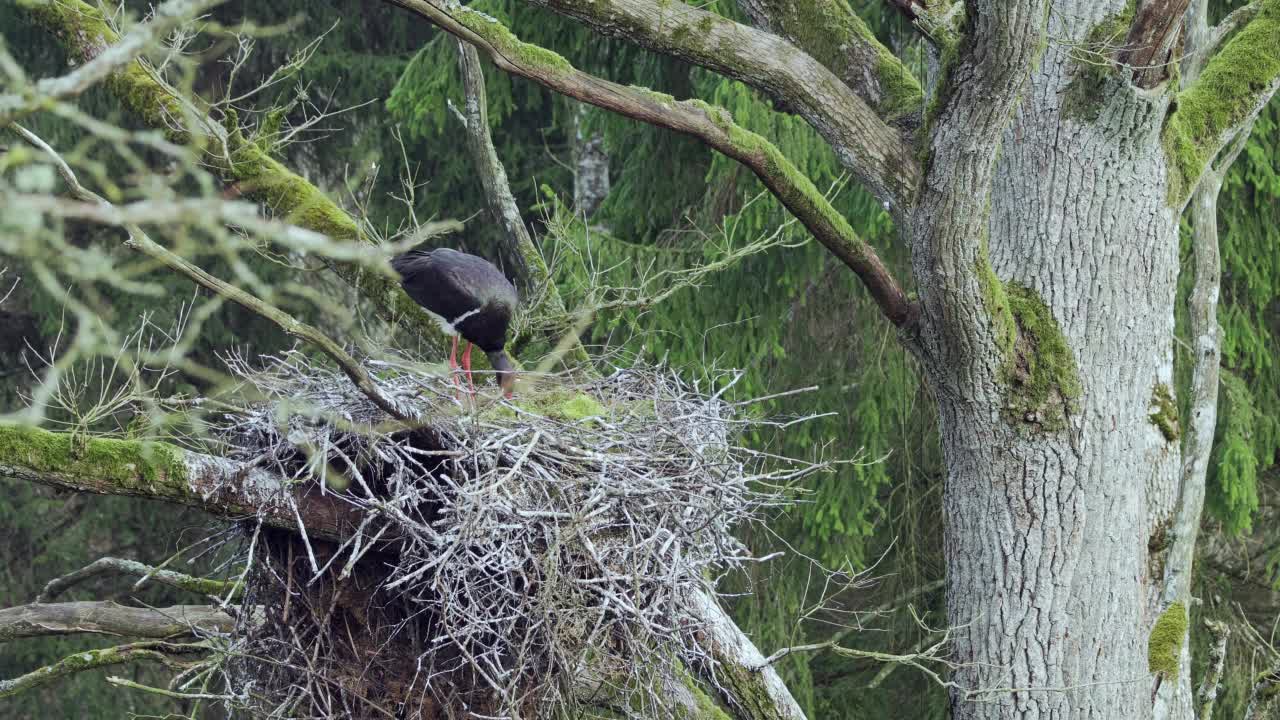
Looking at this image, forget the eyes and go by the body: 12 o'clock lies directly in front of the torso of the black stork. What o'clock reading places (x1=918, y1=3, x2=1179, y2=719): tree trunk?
The tree trunk is roughly at 1 o'clock from the black stork.

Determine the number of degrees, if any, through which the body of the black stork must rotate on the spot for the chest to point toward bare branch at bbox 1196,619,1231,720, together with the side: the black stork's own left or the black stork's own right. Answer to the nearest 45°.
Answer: approximately 45° to the black stork's own right

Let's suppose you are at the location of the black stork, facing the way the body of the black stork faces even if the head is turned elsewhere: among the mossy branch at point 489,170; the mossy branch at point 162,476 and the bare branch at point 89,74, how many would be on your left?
1

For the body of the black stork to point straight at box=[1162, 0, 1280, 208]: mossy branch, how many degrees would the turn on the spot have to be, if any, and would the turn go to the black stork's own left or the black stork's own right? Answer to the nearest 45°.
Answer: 0° — it already faces it

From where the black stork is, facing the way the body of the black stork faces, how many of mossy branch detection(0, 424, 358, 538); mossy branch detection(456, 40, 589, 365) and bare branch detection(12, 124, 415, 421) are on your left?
1

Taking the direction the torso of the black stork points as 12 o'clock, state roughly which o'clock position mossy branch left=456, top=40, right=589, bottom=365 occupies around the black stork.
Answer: The mossy branch is roughly at 9 o'clock from the black stork.

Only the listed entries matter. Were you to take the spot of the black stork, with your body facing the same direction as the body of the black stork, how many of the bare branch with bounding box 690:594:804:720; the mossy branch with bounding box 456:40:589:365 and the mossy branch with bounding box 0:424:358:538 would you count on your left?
1

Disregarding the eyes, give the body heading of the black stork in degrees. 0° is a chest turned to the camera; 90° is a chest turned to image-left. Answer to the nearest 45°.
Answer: approximately 270°
